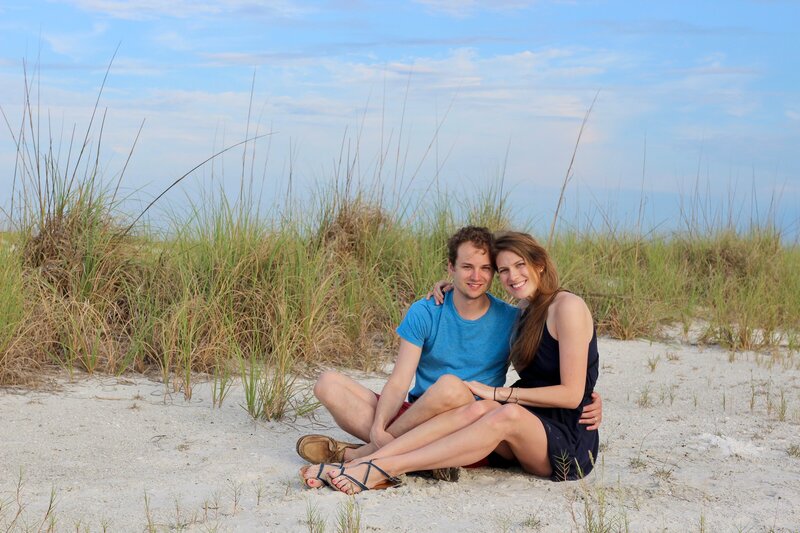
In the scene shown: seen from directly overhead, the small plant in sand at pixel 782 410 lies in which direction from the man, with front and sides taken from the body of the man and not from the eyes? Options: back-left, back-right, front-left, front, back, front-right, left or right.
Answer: back-left

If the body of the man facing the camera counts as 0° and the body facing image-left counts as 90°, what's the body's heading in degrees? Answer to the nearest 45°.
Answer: approximately 0°

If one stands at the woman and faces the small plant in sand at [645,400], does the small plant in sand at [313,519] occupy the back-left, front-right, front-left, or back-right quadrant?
back-left

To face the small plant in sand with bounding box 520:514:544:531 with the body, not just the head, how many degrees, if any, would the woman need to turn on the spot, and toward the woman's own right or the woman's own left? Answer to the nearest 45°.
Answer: approximately 90° to the woman's own left

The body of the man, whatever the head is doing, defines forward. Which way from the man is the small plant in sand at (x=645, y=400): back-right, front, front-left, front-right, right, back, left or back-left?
back-left

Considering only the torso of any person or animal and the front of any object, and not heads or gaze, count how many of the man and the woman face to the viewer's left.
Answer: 1

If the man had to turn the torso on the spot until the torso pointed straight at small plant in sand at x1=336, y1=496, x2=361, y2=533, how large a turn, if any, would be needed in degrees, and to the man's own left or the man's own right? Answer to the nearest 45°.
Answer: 0° — they already face it

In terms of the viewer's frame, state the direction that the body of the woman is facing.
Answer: to the viewer's left
